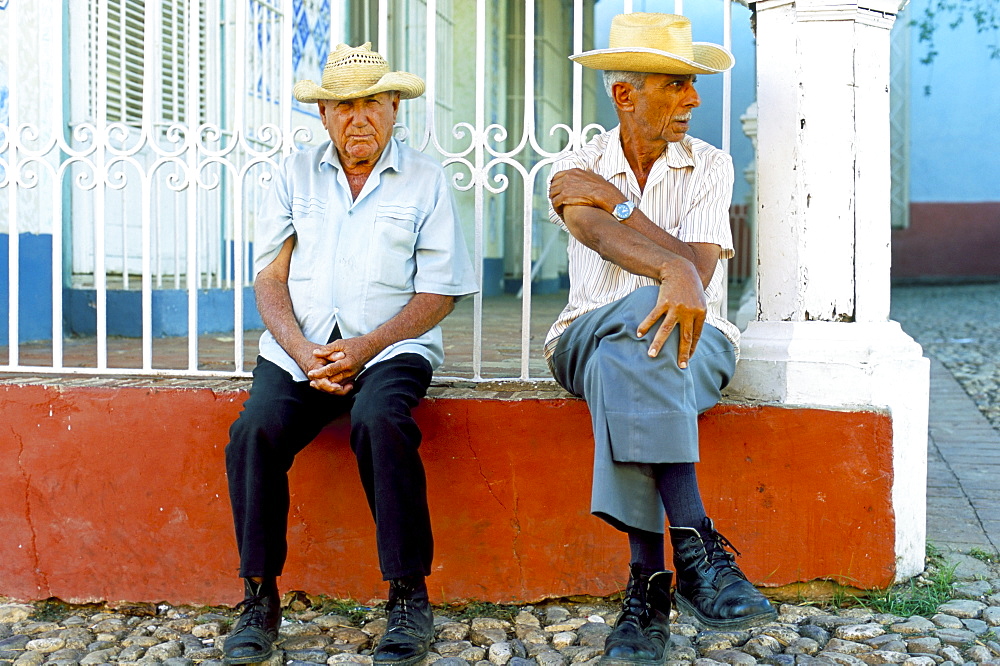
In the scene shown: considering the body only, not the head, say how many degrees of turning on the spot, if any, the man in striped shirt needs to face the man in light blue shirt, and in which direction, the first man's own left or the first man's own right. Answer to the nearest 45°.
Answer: approximately 90° to the first man's own right

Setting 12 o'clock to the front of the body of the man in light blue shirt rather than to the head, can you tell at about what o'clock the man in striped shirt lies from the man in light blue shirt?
The man in striped shirt is roughly at 10 o'clock from the man in light blue shirt.

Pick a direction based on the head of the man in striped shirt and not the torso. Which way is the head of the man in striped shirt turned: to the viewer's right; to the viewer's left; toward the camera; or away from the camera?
to the viewer's right

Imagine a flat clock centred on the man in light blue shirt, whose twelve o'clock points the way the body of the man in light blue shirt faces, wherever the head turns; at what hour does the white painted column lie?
The white painted column is roughly at 9 o'clock from the man in light blue shirt.

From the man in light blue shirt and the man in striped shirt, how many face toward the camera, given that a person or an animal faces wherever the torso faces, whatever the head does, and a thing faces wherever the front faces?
2

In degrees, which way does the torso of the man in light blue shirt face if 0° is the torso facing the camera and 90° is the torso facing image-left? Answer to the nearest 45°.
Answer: approximately 0°

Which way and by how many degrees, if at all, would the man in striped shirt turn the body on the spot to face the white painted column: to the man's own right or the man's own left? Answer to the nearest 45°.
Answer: approximately 135° to the man's own left
